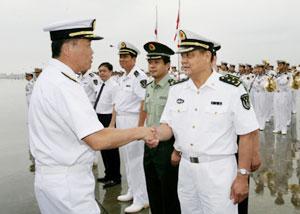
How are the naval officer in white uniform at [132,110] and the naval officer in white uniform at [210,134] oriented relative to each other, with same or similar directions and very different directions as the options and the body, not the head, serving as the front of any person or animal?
same or similar directions

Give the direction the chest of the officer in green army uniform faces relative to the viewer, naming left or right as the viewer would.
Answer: facing the viewer and to the left of the viewer

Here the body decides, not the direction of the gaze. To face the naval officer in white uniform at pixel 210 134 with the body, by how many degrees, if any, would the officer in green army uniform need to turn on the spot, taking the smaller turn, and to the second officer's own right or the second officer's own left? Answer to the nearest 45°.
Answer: approximately 45° to the second officer's own left

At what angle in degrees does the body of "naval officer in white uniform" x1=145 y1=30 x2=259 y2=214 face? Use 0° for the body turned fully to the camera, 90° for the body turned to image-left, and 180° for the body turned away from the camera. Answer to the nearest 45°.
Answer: approximately 45°

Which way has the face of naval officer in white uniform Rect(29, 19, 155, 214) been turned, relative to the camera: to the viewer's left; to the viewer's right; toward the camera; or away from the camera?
to the viewer's right

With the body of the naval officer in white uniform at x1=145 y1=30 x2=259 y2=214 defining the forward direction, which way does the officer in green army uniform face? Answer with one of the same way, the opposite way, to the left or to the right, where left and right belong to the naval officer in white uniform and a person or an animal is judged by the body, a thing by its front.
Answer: the same way

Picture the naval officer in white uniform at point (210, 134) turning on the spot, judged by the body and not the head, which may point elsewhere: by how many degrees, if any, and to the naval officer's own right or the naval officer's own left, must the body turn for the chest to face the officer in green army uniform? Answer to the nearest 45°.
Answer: approximately 90° to the naval officer's own right

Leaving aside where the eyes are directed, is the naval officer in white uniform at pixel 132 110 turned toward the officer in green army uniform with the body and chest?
no

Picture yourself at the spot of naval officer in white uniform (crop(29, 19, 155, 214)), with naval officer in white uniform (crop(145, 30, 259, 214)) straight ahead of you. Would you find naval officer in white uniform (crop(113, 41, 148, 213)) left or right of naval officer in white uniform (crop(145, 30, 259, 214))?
left

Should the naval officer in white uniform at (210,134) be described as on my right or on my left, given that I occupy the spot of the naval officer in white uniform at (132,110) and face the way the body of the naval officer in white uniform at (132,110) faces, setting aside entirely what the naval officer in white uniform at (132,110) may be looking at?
on my left

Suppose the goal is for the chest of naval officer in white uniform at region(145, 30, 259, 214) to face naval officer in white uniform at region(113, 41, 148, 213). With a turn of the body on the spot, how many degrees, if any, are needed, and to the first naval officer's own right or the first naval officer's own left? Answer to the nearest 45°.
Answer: approximately 90° to the first naval officer's own right

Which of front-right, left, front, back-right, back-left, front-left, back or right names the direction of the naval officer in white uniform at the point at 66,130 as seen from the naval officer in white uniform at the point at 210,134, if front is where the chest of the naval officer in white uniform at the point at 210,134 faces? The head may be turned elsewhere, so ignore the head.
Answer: front

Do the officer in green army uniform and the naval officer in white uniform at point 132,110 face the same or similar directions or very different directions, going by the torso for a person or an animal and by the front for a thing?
same or similar directions
